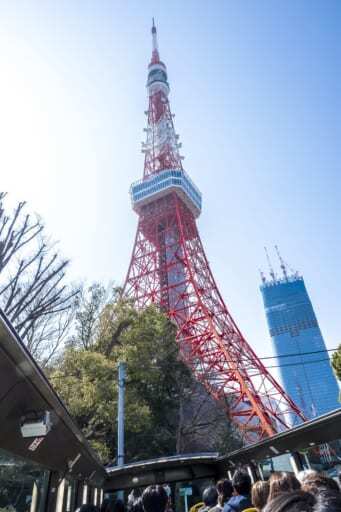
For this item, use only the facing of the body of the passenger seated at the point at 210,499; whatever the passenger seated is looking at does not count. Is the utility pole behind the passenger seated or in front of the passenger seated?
in front

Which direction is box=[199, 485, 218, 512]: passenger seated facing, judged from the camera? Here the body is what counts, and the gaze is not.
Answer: away from the camera

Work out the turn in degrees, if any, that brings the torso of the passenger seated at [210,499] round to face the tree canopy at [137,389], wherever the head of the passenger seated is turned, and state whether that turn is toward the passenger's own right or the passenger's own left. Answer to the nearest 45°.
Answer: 0° — they already face it

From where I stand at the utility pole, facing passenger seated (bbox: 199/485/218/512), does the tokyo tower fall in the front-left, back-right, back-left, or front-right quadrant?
back-left

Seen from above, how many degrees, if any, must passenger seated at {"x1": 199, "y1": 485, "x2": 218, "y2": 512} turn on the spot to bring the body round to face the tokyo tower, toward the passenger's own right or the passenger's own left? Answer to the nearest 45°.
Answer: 0° — they already face it
